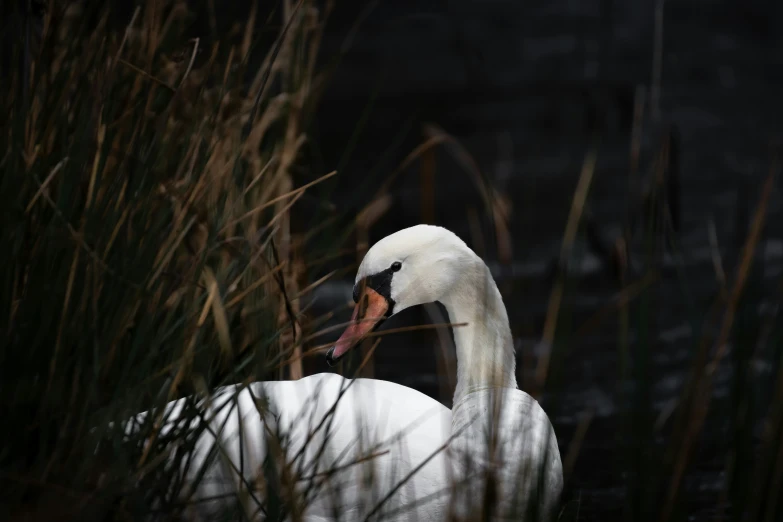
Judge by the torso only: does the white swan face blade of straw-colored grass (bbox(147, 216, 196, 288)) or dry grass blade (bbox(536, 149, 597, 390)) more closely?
the dry grass blade

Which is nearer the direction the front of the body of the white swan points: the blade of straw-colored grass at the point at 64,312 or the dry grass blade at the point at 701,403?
the dry grass blade

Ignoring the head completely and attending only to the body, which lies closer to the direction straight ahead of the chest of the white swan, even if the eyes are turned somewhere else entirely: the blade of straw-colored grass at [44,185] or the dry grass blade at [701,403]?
the dry grass blade

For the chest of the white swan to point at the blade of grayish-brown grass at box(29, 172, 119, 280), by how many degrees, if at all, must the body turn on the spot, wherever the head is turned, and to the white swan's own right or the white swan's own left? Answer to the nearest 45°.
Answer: approximately 135° to the white swan's own right

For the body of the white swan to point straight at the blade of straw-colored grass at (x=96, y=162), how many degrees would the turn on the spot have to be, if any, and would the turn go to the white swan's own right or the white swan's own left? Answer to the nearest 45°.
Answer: approximately 135° to the white swan's own right

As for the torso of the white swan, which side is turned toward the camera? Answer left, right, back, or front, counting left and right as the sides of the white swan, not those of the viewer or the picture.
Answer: right
